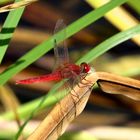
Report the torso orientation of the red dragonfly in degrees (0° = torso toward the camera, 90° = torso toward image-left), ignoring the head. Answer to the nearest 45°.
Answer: approximately 270°
